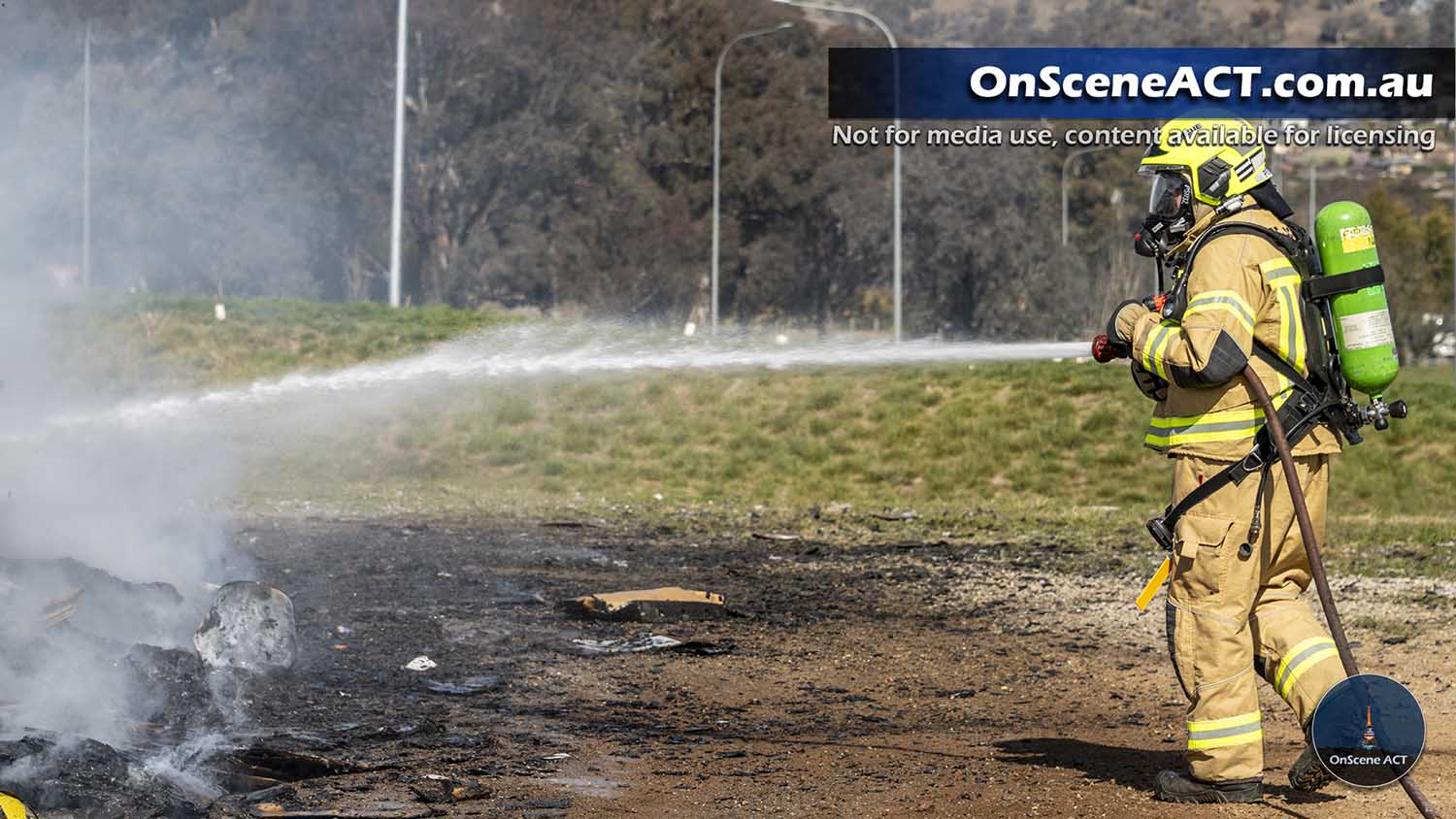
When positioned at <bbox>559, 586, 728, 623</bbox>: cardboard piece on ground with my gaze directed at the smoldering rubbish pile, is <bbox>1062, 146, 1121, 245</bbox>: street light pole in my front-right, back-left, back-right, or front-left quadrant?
back-right

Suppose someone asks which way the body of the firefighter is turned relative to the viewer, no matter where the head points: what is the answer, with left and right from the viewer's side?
facing to the left of the viewer

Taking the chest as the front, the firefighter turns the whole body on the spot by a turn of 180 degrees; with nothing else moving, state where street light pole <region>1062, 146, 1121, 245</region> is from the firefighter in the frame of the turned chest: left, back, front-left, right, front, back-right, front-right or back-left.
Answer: left

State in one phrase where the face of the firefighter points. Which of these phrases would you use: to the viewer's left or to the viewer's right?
to the viewer's left

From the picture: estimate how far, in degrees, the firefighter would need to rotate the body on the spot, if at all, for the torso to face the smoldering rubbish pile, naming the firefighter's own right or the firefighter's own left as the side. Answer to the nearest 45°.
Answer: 0° — they already face it

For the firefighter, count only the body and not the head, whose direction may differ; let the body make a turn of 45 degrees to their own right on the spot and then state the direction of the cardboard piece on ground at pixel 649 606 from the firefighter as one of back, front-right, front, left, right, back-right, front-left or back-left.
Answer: front
